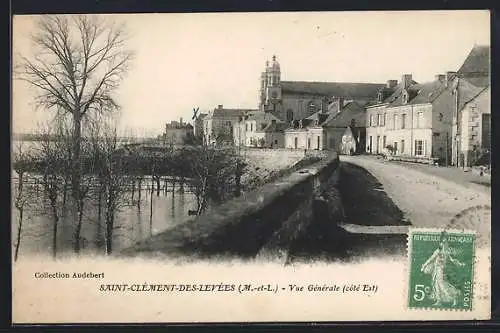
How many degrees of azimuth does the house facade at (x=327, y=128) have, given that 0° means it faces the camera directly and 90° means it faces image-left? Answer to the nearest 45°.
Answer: approximately 45°

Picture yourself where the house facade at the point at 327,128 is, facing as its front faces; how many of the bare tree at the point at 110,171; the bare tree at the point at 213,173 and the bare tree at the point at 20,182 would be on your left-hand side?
0

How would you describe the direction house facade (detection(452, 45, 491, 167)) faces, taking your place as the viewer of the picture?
facing the viewer and to the left of the viewer

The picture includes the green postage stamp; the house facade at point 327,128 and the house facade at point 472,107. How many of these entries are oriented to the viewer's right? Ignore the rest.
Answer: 0

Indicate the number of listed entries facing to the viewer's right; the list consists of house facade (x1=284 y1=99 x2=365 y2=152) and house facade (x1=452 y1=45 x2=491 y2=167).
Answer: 0

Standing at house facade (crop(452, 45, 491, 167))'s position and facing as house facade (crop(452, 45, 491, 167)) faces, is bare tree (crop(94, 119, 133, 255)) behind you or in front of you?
in front
